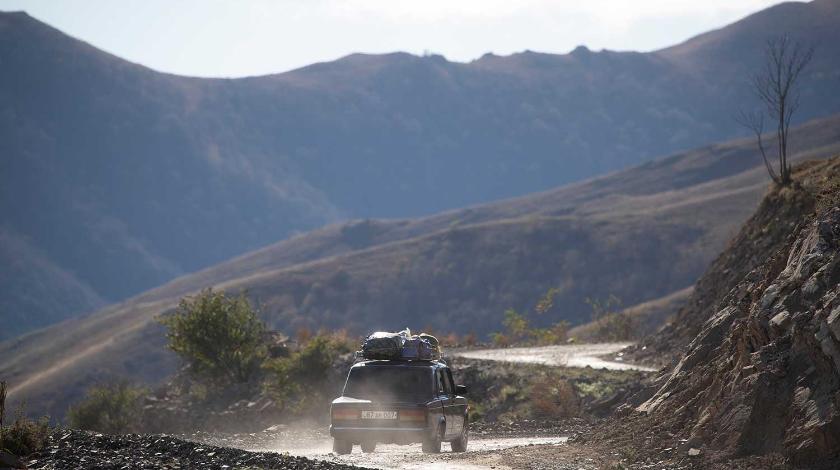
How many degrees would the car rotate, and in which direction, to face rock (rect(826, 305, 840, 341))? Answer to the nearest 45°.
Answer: approximately 135° to its right

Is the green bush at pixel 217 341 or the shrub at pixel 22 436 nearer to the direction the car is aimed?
the green bush

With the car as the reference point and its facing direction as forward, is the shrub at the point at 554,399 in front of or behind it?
in front

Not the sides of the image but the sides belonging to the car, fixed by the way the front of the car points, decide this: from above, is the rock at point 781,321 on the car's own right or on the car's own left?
on the car's own right

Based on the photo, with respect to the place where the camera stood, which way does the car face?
facing away from the viewer

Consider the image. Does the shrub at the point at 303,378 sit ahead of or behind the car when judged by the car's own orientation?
ahead

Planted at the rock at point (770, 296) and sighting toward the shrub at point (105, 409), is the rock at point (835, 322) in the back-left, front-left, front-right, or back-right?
back-left

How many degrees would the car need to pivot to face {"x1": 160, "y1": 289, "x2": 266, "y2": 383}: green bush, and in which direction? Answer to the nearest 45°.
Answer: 0° — it already faces it

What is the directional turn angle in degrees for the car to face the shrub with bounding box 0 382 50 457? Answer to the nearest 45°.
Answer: approximately 135° to its left

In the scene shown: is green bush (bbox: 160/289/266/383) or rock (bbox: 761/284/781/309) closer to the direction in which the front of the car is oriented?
the green bush

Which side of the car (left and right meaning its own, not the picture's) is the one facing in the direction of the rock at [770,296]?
right
